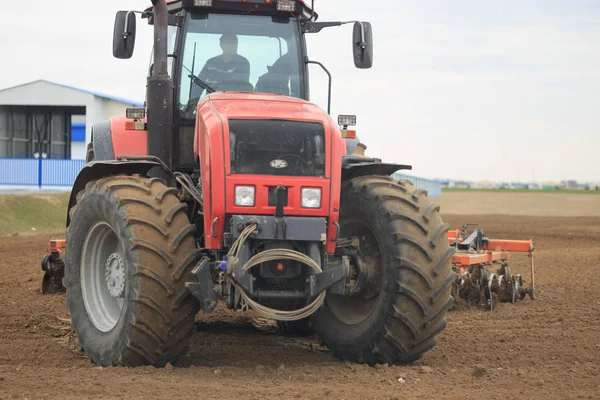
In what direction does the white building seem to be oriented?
toward the camera

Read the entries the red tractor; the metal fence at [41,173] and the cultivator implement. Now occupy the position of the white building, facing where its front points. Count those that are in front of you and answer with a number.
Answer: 3

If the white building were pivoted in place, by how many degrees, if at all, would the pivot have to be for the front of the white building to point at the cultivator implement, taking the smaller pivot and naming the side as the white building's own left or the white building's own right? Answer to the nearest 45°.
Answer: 0° — it already faces it

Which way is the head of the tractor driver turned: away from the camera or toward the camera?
toward the camera

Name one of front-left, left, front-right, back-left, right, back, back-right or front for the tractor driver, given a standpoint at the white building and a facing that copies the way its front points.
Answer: front

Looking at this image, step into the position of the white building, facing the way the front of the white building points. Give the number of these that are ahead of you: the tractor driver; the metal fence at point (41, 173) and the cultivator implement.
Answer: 3

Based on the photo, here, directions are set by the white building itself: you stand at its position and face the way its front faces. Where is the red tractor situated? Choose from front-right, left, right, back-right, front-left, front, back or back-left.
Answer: front

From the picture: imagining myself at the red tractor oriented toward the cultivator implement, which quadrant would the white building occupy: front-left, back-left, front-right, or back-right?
front-left
